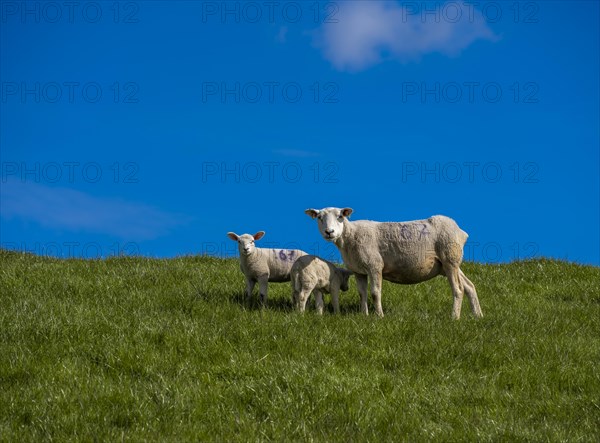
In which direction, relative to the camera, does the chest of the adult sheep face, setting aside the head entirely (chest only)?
to the viewer's left

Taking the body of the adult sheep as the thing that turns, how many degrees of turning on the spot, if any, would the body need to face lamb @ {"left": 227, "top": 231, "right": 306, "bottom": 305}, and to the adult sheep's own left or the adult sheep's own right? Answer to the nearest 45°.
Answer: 0° — it already faces it
